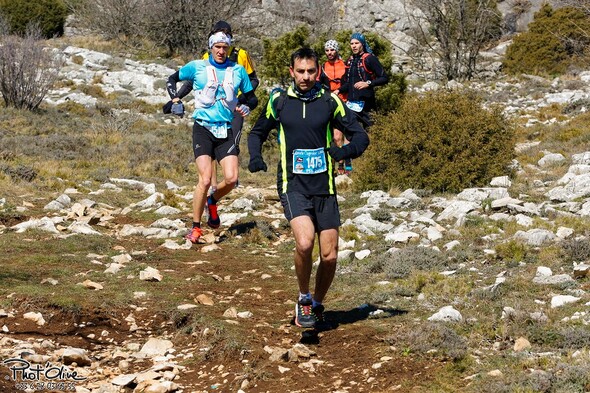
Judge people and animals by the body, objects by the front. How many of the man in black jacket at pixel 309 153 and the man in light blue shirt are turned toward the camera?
2

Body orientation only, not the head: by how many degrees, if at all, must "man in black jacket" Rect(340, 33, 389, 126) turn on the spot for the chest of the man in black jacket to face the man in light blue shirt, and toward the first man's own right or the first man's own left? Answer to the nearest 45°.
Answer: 0° — they already face them

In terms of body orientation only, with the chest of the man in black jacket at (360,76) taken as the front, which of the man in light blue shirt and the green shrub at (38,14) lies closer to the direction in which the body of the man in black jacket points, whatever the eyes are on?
the man in light blue shirt

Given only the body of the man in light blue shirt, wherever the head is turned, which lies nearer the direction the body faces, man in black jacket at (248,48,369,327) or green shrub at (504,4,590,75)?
the man in black jacket

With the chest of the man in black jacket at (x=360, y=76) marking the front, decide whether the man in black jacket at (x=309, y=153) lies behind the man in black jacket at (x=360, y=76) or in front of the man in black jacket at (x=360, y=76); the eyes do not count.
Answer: in front

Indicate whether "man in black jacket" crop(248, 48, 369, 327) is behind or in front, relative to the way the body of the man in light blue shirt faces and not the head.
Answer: in front

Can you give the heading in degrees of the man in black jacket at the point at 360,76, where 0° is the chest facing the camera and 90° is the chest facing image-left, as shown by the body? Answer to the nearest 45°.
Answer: approximately 45°

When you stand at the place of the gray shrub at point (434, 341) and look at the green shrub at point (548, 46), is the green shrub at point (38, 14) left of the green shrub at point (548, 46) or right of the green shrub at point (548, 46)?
left

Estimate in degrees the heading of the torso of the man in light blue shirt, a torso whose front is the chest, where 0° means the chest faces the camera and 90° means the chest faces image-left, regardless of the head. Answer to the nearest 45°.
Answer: approximately 0°

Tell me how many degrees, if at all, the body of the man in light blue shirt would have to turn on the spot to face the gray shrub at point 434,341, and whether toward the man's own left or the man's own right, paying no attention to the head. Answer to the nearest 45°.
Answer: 0° — they already face it

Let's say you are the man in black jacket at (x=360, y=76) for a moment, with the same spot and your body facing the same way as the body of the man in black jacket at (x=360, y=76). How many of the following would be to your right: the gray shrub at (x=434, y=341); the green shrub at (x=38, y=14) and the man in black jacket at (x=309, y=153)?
1

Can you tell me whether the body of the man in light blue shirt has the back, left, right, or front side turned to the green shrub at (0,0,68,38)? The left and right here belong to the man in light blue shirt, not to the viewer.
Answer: back

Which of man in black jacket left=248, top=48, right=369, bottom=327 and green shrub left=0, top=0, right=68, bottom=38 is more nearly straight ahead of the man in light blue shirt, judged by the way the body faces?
the man in black jacket

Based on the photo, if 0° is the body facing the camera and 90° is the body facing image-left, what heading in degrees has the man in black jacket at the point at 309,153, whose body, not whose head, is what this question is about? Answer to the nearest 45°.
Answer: approximately 0°
